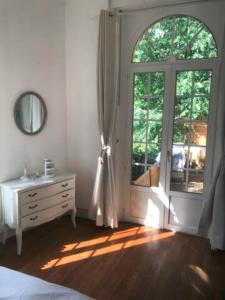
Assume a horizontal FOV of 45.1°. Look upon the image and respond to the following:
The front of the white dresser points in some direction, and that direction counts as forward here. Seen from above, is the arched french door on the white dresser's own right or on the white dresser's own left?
on the white dresser's own left

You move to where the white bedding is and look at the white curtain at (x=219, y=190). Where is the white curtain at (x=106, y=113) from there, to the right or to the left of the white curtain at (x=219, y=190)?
left

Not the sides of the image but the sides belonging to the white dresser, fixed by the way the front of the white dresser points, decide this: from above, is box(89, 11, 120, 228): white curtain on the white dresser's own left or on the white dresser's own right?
on the white dresser's own left

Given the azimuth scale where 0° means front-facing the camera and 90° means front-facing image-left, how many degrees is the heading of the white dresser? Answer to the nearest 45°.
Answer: approximately 315°

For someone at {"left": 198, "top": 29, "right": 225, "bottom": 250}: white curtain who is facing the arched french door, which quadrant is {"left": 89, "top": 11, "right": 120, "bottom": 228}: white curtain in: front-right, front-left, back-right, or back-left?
front-left

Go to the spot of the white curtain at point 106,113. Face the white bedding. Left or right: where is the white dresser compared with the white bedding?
right

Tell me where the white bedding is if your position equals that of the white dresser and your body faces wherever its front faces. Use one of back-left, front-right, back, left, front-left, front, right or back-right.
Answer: front-right

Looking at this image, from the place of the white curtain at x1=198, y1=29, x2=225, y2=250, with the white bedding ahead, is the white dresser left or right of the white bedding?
right

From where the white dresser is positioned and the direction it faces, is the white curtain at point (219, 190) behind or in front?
in front
